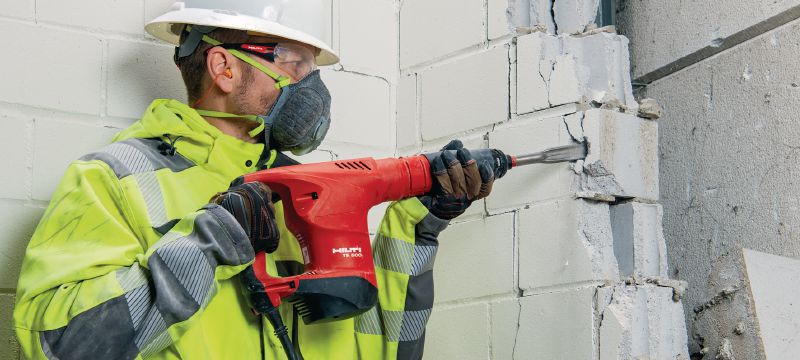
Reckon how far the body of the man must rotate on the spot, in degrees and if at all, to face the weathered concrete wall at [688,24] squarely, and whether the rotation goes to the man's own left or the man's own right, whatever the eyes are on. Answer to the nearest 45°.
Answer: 0° — they already face it

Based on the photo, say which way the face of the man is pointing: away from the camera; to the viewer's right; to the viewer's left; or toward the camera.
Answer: to the viewer's right

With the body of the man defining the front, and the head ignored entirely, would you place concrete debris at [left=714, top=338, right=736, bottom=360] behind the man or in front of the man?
in front

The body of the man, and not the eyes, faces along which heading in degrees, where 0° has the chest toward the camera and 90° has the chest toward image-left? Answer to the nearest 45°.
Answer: approximately 270°

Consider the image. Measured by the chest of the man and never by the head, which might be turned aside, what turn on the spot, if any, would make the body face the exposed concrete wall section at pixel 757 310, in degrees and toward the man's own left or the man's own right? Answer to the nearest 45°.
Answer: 0° — they already face it
